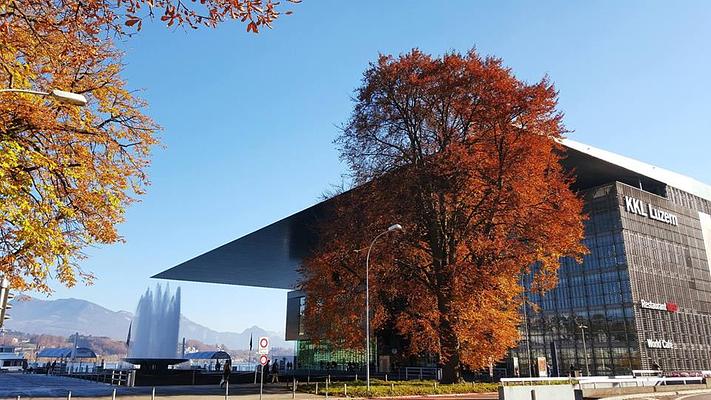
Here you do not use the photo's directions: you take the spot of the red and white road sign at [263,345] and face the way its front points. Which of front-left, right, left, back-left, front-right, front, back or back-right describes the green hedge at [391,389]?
back-left

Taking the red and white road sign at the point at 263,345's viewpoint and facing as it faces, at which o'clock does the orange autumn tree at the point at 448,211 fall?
The orange autumn tree is roughly at 8 o'clock from the red and white road sign.

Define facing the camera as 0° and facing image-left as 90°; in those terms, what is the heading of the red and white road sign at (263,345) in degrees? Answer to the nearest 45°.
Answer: approximately 0°
